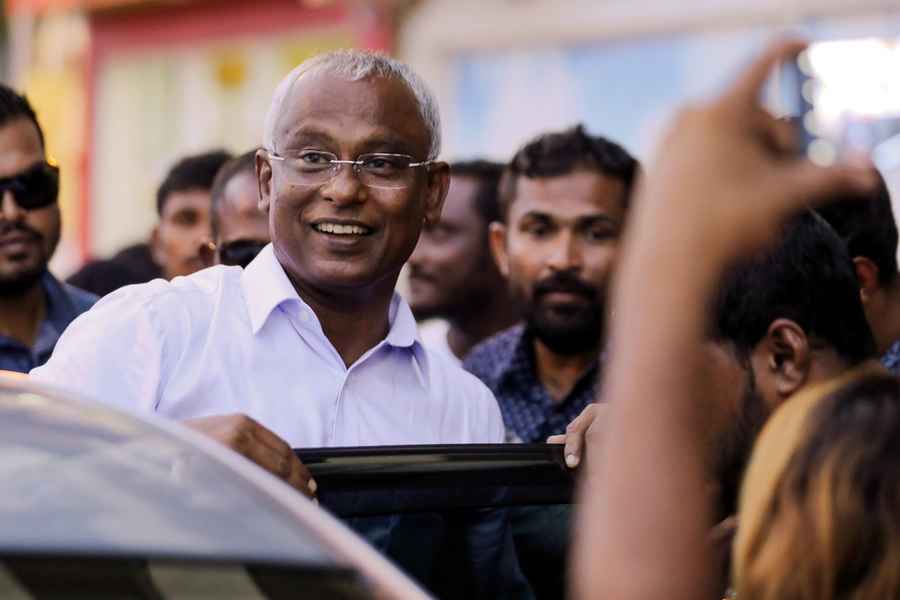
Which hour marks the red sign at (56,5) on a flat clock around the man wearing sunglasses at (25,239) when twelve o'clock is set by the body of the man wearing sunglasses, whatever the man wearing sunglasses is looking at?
The red sign is roughly at 6 o'clock from the man wearing sunglasses.

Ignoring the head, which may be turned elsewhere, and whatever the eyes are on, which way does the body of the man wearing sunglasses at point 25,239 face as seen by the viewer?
toward the camera

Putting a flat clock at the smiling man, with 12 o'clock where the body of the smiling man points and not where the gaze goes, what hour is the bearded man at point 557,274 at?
The bearded man is roughly at 7 o'clock from the smiling man.

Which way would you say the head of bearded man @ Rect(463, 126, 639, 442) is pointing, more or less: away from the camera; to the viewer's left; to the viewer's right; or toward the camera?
toward the camera

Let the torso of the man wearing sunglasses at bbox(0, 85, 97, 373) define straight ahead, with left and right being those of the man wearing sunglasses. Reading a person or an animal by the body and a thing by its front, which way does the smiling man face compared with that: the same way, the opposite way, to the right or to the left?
the same way

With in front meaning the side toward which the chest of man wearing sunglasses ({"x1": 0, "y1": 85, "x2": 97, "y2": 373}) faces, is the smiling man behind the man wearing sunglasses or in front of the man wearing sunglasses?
in front

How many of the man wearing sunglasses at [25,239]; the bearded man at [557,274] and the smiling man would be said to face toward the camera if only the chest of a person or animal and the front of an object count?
3

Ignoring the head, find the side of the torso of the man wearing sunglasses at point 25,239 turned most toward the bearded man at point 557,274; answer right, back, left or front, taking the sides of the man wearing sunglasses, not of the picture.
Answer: left

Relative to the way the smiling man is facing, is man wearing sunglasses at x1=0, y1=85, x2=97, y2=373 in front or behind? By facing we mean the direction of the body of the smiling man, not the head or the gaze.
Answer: behind

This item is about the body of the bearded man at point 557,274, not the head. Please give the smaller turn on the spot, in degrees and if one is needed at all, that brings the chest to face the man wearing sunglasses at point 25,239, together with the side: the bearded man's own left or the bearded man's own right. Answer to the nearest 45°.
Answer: approximately 90° to the bearded man's own right

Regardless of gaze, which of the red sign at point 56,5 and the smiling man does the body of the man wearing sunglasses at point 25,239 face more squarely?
the smiling man

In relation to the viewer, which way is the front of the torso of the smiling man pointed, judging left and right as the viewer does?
facing the viewer

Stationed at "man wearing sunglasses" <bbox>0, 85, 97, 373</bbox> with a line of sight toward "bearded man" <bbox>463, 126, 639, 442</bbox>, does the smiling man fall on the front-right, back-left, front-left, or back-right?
front-right

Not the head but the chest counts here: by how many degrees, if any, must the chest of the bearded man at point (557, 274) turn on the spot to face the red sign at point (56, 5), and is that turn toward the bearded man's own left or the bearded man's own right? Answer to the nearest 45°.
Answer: approximately 135° to the bearded man's own right

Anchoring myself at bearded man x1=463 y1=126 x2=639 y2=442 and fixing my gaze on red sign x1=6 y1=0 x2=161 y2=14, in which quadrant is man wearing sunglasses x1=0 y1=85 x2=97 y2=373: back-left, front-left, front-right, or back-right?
front-left
